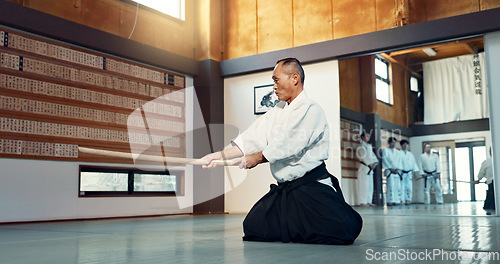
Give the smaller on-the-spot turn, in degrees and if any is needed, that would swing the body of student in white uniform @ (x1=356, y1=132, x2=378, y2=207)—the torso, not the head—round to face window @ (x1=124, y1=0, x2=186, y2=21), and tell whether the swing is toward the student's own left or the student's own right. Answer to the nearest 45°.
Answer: approximately 90° to the student's own right

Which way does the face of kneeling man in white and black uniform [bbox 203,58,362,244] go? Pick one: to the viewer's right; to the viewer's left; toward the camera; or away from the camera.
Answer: to the viewer's left

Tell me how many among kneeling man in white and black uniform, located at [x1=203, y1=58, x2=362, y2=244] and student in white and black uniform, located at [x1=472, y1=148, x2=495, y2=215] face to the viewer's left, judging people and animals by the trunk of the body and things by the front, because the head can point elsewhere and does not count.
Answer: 2

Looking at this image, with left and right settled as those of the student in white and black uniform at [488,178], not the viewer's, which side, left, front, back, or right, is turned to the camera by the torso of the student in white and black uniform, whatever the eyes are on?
left

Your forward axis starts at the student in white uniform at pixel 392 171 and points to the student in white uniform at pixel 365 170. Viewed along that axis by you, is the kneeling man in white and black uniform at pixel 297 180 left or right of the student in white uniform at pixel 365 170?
left

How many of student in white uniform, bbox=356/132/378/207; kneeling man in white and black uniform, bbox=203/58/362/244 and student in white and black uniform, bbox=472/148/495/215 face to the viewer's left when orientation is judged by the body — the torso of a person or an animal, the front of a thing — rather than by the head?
2

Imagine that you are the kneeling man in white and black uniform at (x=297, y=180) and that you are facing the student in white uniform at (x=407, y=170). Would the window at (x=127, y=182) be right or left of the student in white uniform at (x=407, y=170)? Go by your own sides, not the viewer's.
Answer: left

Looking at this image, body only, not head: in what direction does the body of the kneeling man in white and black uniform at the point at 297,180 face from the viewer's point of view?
to the viewer's left

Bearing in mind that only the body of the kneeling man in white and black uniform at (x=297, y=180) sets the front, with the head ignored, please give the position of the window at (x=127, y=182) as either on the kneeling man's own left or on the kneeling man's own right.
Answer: on the kneeling man's own right
